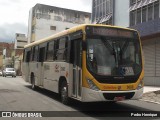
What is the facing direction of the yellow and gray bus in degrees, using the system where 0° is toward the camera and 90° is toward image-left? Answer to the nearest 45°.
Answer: approximately 315°

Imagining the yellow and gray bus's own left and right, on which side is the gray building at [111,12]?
on its left

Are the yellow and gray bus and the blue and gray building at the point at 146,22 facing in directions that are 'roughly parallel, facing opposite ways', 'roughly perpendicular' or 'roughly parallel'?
roughly perpendicular

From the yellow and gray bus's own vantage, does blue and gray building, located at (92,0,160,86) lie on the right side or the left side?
on its left

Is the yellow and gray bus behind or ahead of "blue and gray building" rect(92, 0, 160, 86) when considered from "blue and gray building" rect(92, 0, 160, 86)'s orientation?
ahead

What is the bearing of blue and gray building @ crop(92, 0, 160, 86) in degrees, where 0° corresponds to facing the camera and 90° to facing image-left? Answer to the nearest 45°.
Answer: approximately 45°
